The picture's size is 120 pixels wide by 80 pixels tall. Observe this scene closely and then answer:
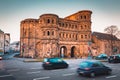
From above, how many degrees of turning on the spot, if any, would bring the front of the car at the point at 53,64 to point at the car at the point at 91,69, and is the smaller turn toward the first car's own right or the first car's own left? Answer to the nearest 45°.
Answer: approximately 90° to the first car's own right

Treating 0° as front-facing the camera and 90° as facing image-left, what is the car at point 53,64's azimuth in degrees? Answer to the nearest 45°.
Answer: approximately 225°
